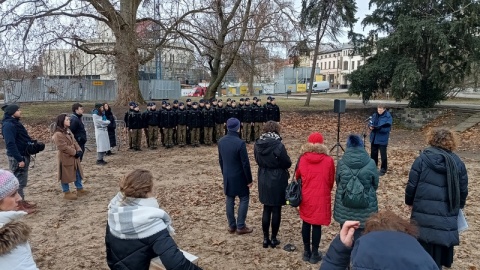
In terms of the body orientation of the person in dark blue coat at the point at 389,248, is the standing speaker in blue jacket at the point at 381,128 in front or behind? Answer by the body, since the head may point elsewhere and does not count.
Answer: in front

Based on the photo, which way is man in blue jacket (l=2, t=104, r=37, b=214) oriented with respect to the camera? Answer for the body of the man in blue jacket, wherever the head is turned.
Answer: to the viewer's right

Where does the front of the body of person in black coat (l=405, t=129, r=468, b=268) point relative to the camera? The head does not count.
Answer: away from the camera

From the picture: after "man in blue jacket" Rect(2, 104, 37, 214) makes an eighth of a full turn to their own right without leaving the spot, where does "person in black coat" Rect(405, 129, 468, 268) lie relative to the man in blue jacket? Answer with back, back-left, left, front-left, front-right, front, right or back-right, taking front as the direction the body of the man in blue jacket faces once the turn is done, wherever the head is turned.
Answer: front

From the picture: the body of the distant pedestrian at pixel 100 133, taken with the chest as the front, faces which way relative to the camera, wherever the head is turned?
to the viewer's right

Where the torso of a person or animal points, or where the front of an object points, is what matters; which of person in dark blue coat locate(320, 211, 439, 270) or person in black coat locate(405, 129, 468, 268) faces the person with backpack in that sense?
person in dark blue coat locate(320, 211, 439, 270)

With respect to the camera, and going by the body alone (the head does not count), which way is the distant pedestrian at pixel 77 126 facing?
to the viewer's right

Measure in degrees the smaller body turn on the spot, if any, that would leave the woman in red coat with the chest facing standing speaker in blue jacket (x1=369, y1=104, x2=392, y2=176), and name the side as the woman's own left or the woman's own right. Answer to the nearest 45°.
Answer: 0° — they already face them

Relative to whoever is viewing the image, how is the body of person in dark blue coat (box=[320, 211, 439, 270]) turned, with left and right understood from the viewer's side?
facing away from the viewer

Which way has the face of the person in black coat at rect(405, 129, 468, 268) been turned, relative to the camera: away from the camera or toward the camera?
away from the camera

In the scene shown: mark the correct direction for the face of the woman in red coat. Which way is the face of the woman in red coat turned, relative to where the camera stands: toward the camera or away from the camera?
away from the camera

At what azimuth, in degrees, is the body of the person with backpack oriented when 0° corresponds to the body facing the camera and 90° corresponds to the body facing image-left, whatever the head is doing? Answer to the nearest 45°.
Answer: approximately 180°

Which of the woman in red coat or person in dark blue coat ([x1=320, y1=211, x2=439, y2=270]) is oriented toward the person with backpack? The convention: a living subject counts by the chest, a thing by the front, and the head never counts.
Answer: the person in dark blue coat

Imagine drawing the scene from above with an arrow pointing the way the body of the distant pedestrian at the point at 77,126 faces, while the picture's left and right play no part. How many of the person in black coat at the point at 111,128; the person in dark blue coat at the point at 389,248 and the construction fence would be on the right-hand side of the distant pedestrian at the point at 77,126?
1
